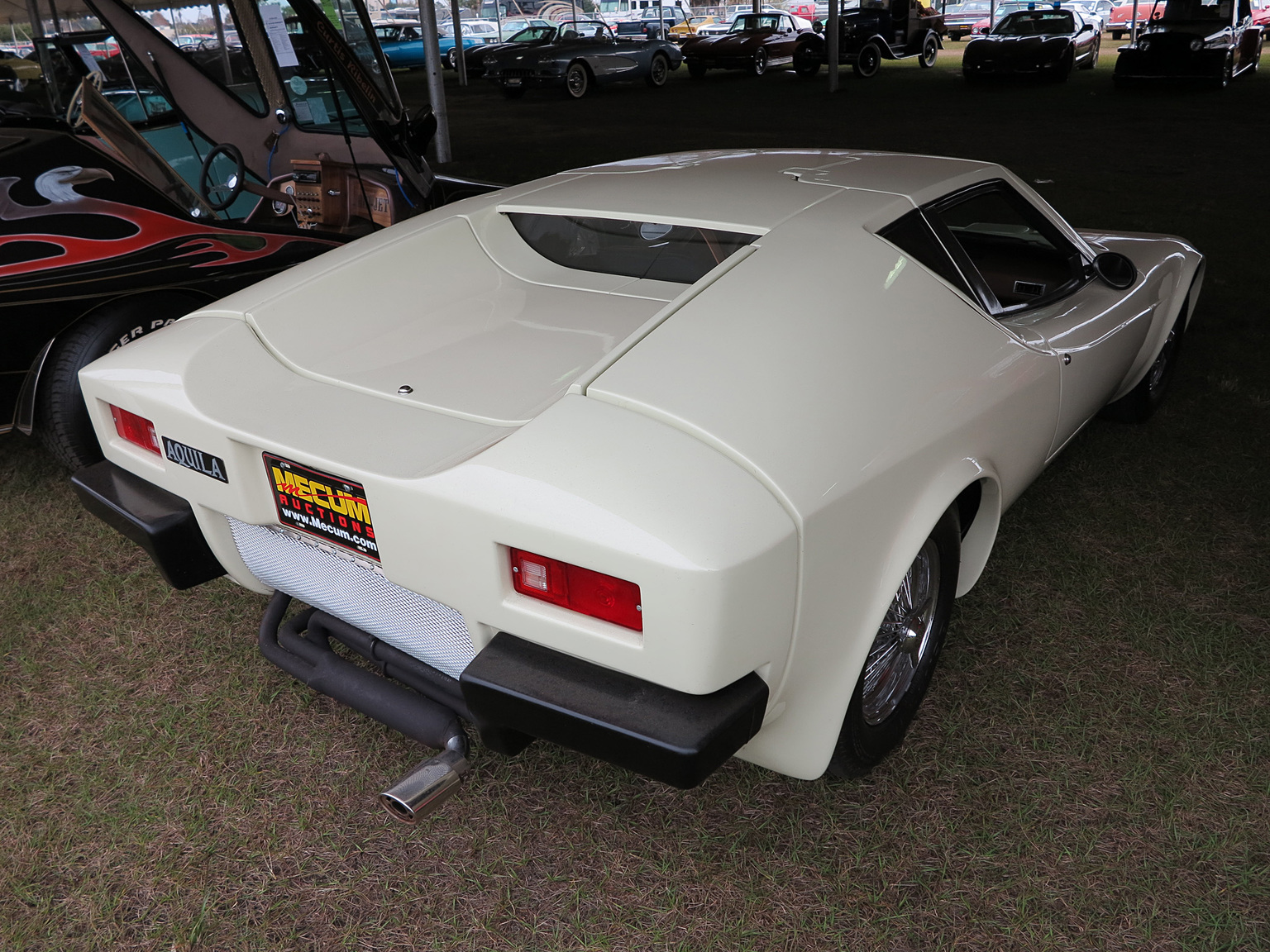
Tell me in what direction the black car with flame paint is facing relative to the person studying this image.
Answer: facing away from the viewer and to the right of the viewer

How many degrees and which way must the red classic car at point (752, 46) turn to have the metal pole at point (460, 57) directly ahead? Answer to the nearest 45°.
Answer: approximately 45° to its right

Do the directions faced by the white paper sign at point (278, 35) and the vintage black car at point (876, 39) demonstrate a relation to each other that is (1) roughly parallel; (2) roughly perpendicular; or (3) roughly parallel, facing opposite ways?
roughly perpendicular

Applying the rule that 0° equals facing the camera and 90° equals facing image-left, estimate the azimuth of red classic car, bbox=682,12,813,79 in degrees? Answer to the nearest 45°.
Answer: approximately 45°

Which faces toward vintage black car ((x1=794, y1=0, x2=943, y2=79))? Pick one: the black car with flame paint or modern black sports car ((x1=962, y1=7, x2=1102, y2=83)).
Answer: the black car with flame paint

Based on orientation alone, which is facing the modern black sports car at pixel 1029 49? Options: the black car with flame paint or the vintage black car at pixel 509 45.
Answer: the black car with flame paint

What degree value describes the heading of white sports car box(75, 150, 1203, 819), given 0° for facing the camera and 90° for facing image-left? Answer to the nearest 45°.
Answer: approximately 225°

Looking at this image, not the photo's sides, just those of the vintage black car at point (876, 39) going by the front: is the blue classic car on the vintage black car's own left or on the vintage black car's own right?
on the vintage black car's own right

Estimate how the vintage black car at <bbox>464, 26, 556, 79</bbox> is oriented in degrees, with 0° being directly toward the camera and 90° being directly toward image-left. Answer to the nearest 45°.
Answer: approximately 45°
